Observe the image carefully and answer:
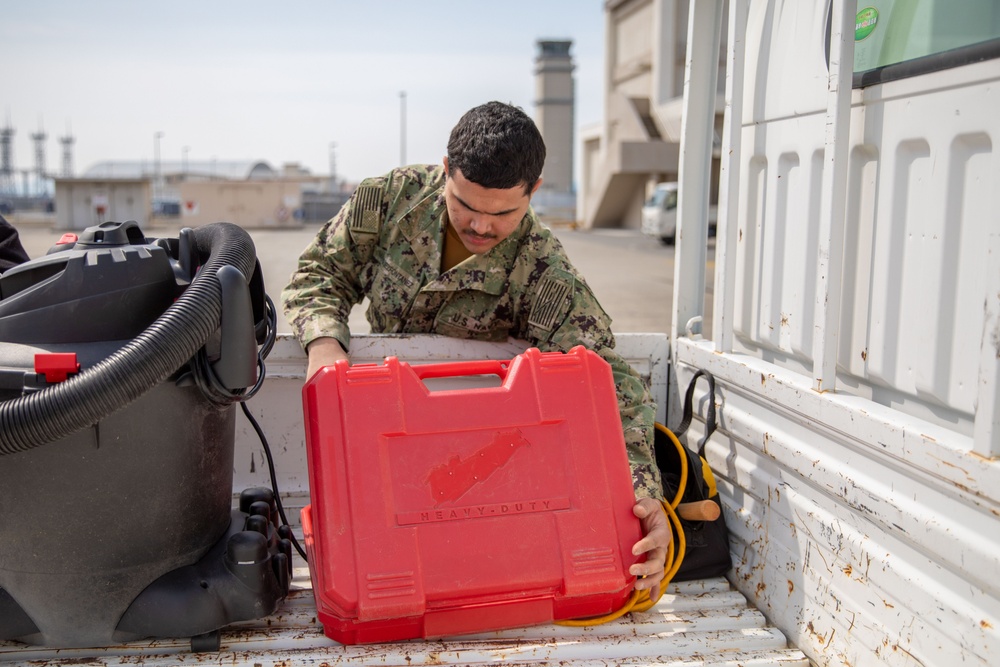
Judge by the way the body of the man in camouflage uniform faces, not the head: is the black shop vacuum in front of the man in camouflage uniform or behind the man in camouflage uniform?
in front

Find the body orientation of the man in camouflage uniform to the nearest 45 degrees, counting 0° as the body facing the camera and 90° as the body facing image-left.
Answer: approximately 0°

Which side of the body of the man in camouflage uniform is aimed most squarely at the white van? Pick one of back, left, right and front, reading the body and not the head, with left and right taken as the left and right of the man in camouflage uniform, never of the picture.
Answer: back

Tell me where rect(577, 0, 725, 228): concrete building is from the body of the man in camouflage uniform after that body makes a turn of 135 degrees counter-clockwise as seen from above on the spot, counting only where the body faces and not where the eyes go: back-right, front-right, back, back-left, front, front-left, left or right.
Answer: front-left

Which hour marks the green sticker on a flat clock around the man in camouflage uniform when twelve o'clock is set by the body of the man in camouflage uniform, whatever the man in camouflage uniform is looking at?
The green sticker is roughly at 10 o'clock from the man in camouflage uniform.

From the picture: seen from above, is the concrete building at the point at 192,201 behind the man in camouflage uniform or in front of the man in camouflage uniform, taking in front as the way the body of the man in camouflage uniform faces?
behind
